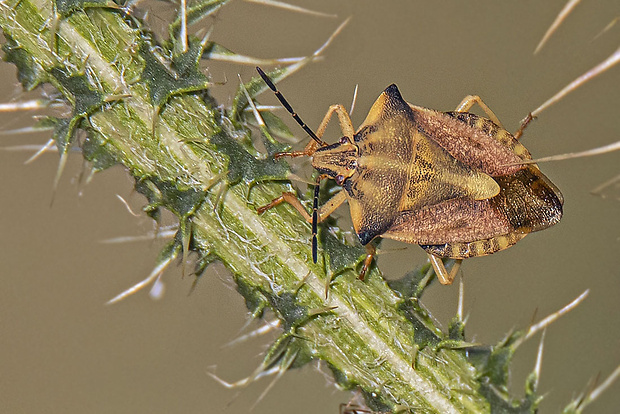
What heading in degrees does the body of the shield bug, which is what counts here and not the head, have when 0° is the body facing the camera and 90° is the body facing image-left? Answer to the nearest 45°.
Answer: approximately 90°
